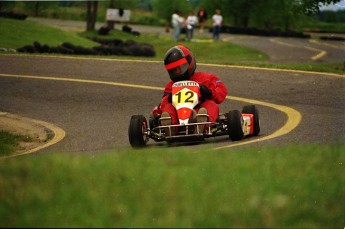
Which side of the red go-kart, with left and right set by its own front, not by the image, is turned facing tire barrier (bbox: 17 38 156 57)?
back

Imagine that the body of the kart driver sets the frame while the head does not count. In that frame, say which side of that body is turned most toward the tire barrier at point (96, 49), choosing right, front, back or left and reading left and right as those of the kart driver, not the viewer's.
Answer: back

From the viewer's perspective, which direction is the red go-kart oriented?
toward the camera

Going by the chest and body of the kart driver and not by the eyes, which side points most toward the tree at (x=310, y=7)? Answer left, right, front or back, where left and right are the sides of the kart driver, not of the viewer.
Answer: back

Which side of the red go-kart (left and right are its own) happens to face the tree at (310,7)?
back

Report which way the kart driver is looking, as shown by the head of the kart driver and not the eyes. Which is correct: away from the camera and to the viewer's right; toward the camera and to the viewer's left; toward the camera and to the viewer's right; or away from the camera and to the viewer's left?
toward the camera and to the viewer's left

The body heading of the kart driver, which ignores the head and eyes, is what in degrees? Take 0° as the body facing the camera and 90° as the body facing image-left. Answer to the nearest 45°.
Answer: approximately 0°

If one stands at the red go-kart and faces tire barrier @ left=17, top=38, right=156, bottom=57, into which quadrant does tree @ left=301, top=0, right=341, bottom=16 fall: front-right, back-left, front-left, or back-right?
front-right
